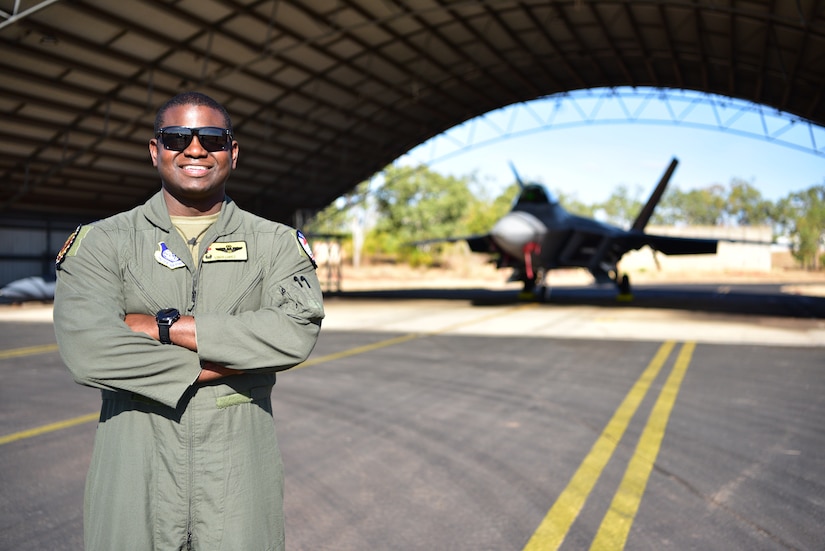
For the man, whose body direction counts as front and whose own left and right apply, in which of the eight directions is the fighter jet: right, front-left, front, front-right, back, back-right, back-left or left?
back-left

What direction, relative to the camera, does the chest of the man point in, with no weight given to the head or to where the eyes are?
toward the camera

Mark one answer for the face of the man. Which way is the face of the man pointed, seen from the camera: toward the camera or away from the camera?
toward the camera
